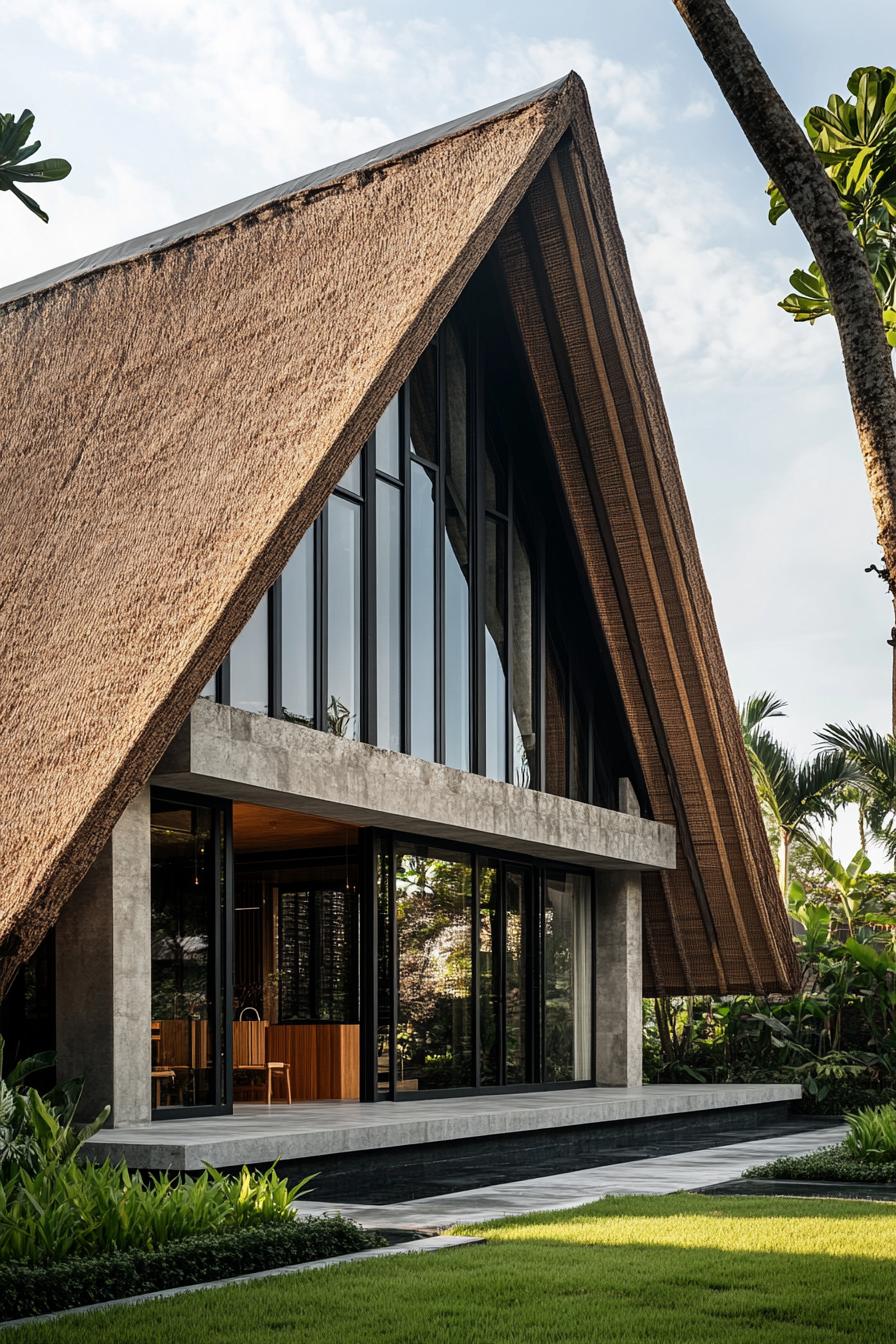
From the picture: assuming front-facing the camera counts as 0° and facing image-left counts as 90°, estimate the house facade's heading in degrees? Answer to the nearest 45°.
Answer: approximately 315°

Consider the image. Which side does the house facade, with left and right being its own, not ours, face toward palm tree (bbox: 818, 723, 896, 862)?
left

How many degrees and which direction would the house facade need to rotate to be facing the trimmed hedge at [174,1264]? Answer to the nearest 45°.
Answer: approximately 45° to its right

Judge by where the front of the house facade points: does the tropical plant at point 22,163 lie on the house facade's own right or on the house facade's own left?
on the house facade's own right

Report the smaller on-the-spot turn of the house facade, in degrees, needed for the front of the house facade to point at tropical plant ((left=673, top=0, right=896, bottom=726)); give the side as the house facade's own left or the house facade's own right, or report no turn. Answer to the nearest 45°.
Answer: approximately 45° to the house facade's own right

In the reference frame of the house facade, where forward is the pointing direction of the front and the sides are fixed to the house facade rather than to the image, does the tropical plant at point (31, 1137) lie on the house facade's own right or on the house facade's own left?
on the house facade's own right

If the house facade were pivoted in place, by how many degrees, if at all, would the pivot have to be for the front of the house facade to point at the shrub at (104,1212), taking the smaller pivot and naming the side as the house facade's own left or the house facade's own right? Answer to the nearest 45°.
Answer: approximately 45° to the house facade's own right
